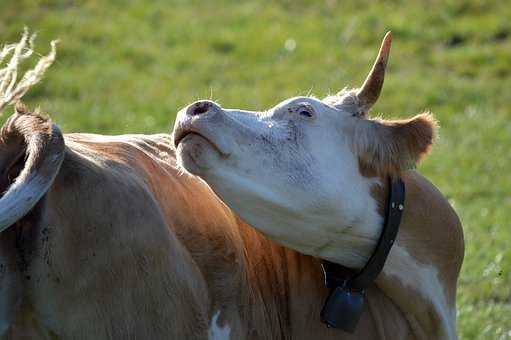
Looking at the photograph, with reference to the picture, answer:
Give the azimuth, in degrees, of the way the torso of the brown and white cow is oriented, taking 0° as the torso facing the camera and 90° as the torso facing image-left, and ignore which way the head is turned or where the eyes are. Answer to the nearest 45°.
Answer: approximately 225°
